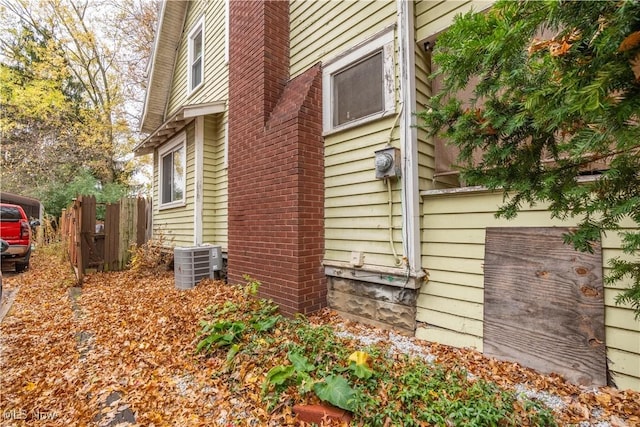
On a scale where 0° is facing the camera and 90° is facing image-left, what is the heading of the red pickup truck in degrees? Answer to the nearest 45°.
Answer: approximately 180°

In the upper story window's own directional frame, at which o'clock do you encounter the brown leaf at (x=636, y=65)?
The brown leaf is roughly at 10 o'clock from the upper story window.

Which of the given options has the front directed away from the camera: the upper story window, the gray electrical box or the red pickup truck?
the red pickup truck

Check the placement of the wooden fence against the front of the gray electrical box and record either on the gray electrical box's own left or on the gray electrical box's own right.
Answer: on the gray electrical box's own right

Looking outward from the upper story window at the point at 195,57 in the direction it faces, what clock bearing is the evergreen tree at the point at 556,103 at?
The evergreen tree is roughly at 10 o'clock from the upper story window.

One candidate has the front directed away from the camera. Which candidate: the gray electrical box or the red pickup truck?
the red pickup truck

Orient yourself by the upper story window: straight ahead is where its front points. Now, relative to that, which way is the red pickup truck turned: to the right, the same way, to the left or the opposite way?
to the right

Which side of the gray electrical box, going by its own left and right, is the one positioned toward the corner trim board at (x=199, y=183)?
right

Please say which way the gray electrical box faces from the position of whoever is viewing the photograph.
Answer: facing the viewer and to the left of the viewer

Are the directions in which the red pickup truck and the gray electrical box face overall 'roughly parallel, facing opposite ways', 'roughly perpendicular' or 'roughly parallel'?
roughly perpendicular

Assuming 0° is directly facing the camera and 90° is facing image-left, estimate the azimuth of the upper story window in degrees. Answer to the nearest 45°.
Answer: approximately 45°

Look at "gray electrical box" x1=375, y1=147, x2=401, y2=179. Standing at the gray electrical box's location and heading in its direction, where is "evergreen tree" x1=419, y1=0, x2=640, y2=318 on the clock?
The evergreen tree is roughly at 10 o'clock from the gray electrical box.

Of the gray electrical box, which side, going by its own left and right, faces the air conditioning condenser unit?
right

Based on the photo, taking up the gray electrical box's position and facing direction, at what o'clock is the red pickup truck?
The red pickup truck is roughly at 2 o'clock from the gray electrical box.

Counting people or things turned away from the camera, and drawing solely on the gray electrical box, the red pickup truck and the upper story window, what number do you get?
1
